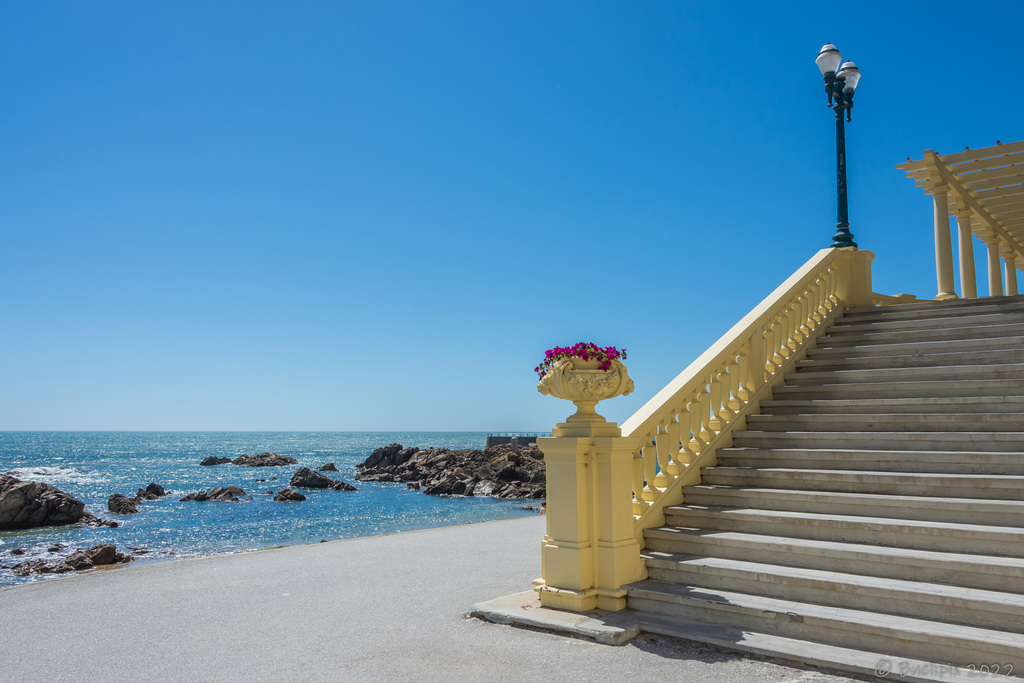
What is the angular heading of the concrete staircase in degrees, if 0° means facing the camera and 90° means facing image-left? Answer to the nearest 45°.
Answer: approximately 0°

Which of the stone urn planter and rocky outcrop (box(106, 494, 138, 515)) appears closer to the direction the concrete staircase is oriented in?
the stone urn planter

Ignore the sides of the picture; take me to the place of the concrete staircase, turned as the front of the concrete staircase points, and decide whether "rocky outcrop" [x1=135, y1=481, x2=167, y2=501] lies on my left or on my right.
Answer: on my right

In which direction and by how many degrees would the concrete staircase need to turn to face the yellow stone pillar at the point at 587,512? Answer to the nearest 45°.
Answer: approximately 90° to its right

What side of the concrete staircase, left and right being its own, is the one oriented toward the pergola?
back

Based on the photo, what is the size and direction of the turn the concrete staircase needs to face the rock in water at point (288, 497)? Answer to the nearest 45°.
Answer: approximately 135° to its right
